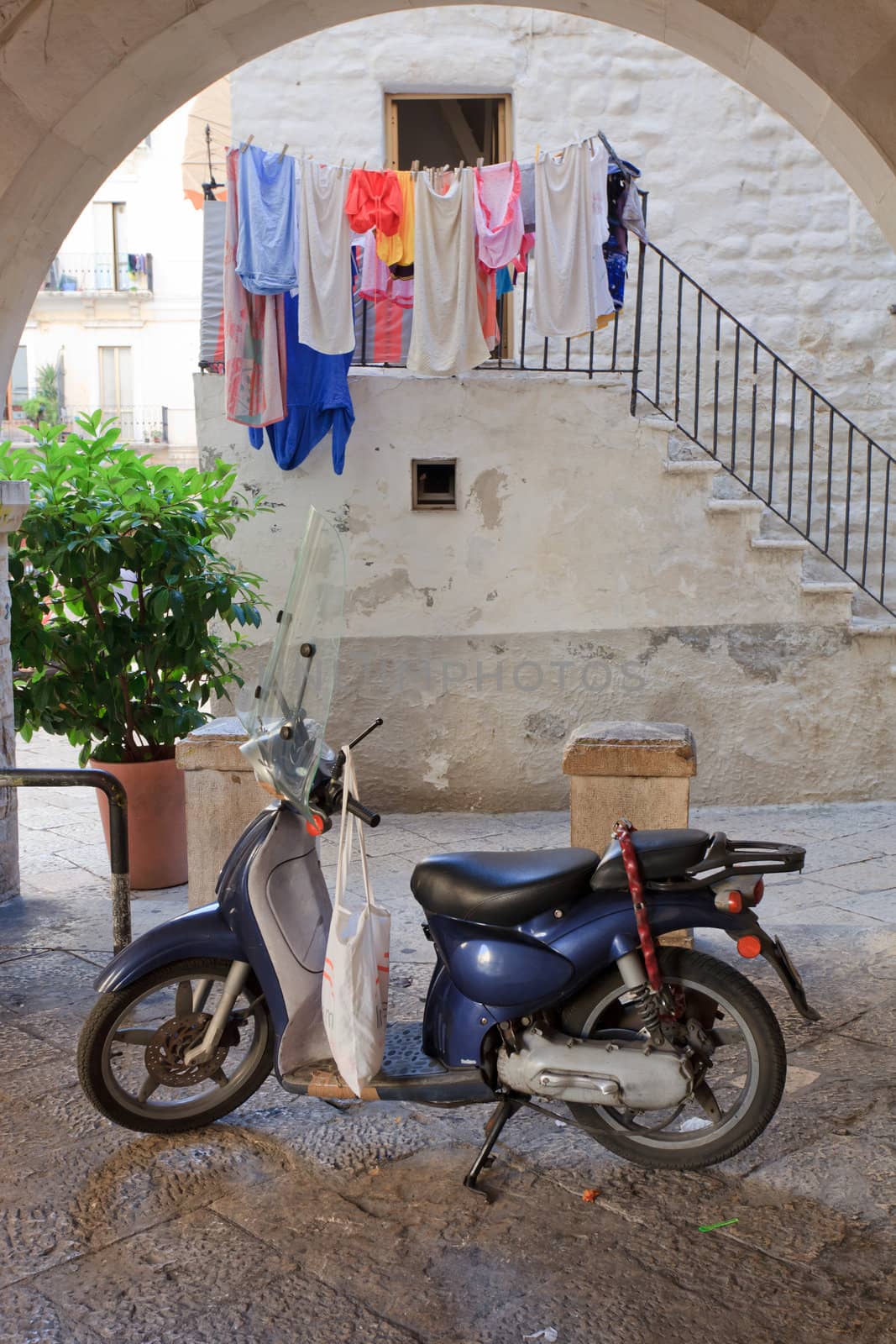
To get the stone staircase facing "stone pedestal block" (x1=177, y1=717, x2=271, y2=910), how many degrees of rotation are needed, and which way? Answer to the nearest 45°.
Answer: approximately 135° to its right

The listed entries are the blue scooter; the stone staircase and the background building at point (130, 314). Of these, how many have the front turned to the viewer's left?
1

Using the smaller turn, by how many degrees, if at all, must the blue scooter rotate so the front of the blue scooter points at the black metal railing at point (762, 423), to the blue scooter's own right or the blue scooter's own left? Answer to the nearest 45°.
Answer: approximately 90° to the blue scooter's own right

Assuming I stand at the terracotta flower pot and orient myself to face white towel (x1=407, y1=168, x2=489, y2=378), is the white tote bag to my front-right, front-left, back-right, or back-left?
back-right

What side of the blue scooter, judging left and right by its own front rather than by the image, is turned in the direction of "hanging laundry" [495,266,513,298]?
right

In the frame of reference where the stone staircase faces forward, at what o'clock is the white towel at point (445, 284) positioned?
The white towel is roughly at 5 o'clock from the stone staircase.

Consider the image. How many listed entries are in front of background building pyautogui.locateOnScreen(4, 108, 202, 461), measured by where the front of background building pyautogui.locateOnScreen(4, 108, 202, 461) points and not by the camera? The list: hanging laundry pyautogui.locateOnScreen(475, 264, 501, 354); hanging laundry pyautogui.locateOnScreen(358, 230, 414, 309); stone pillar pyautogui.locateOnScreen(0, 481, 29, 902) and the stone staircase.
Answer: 4

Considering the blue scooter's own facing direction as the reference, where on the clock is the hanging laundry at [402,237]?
The hanging laundry is roughly at 3 o'clock from the blue scooter.

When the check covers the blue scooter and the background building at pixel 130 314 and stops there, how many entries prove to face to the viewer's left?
1

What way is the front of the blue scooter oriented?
to the viewer's left

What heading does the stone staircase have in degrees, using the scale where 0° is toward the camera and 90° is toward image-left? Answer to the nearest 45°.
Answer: approximately 270°

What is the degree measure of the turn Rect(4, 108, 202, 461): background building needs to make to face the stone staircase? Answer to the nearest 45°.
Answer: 0° — it already faces it

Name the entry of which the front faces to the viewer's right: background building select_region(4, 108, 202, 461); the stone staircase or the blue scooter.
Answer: the stone staircase

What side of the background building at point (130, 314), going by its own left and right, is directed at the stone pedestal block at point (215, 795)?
front

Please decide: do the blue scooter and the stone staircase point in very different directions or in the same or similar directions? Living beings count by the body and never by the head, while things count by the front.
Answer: very different directions

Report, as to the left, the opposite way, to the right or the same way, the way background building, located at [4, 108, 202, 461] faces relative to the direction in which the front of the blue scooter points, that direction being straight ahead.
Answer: to the left

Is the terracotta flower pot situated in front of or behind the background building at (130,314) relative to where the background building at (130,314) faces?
in front
